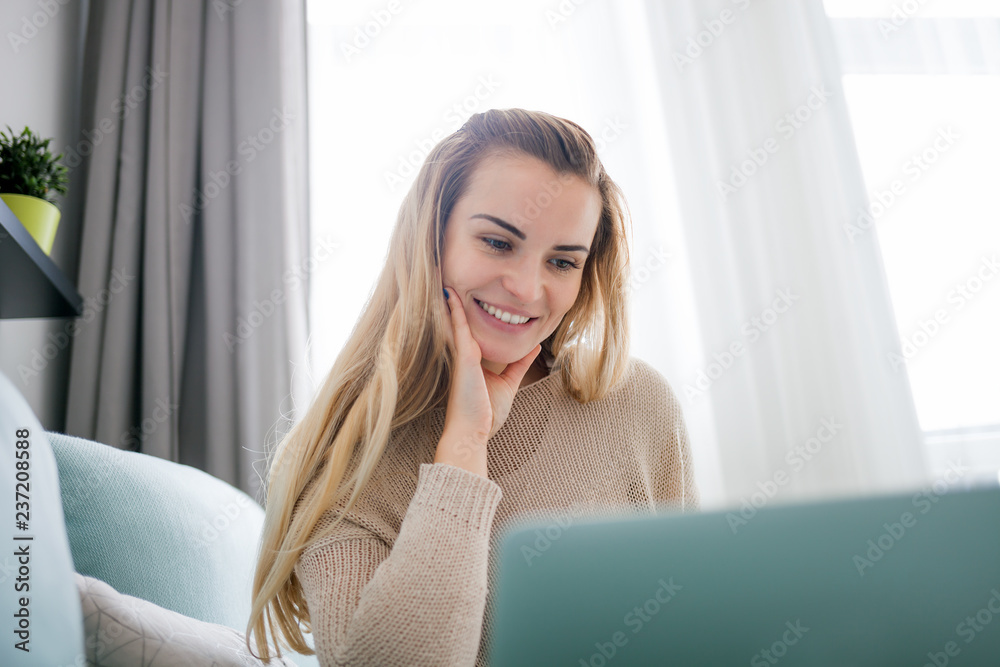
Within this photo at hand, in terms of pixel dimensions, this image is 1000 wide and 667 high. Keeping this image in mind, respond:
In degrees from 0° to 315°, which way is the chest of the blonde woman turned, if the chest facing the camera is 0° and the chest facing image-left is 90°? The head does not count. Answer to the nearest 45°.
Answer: approximately 315°

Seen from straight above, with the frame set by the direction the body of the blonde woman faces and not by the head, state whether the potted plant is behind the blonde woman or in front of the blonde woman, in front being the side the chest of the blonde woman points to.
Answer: behind

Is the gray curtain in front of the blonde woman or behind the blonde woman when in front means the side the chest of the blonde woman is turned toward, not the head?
behind

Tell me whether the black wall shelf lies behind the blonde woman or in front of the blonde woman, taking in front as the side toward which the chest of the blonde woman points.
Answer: behind

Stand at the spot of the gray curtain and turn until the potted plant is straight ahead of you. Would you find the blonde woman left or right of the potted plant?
left

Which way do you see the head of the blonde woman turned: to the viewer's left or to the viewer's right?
to the viewer's right
